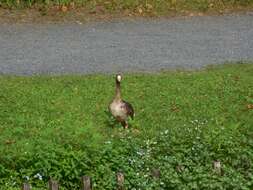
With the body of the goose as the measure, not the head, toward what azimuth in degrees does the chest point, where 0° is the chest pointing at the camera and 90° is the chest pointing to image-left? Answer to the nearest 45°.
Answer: approximately 45°
